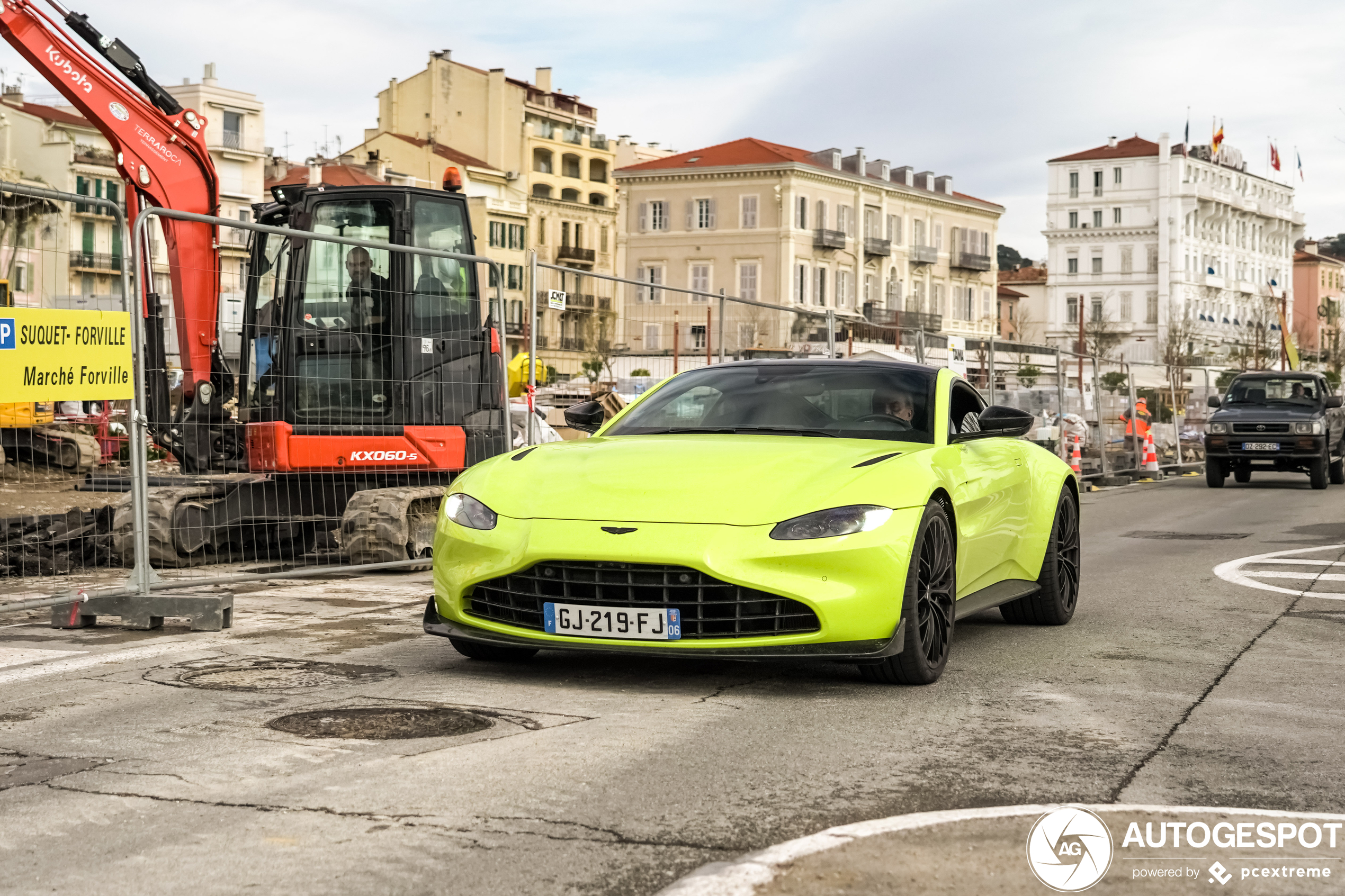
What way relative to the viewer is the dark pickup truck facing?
toward the camera

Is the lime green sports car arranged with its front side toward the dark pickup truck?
no

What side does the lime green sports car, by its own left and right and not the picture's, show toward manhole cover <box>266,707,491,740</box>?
front

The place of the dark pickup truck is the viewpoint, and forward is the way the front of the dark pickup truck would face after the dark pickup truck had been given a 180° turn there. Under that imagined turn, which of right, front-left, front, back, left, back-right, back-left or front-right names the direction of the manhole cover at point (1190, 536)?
back

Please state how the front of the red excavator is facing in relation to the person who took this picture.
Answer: facing to the left of the viewer

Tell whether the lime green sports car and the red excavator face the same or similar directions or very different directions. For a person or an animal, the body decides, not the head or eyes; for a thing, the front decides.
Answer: same or similar directions

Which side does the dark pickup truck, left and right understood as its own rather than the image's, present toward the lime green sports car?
front

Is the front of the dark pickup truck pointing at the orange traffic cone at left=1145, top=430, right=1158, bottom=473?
no

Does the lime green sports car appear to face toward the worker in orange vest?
no

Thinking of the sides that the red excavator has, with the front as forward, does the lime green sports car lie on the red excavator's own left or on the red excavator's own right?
on the red excavator's own left

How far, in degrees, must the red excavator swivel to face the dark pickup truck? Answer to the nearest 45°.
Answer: approximately 135° to its right

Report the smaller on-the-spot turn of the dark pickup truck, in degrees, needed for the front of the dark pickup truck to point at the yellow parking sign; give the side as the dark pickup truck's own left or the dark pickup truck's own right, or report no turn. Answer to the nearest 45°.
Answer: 0° — it already faces it

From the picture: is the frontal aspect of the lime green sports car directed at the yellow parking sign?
no

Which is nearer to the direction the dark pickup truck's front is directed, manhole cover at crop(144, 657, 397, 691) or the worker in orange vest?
the manhole cover
